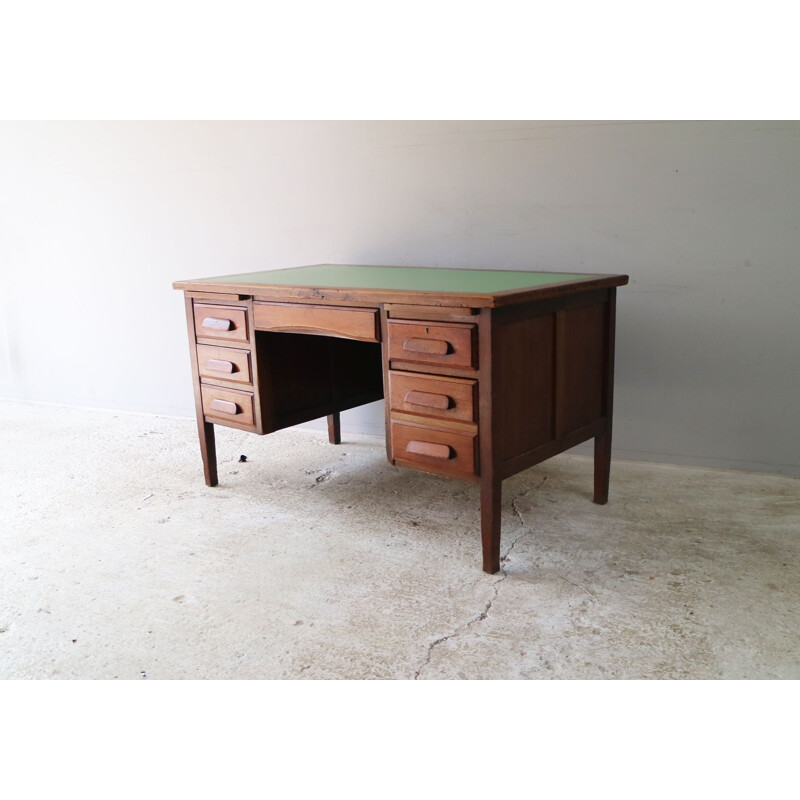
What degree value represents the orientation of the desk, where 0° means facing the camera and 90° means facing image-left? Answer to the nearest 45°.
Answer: approximately 45°
